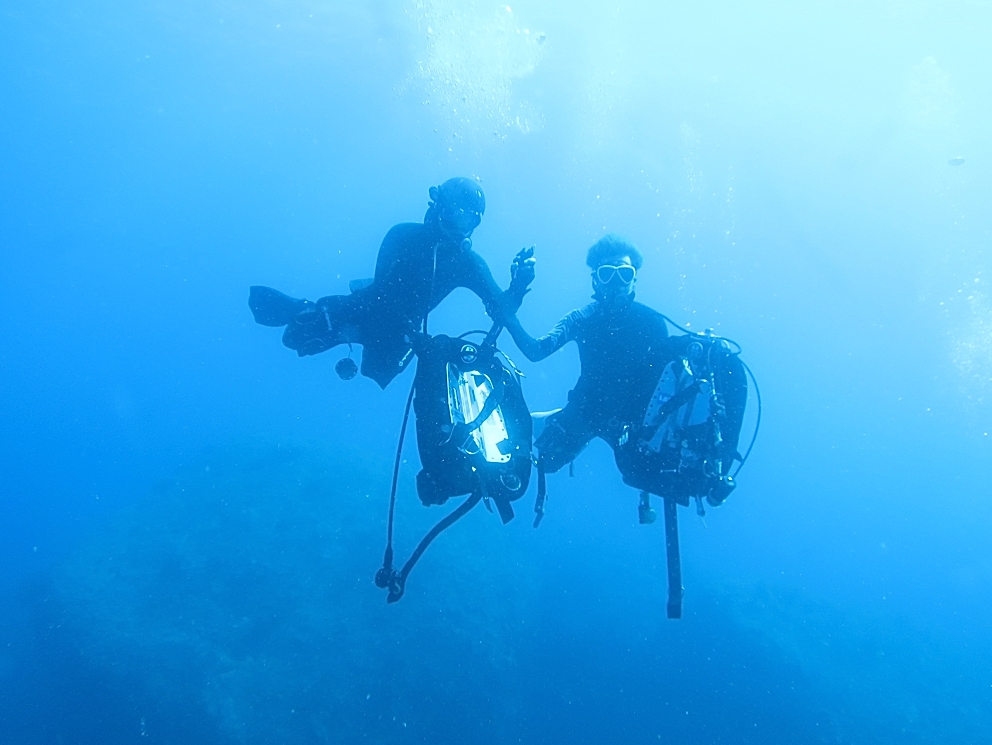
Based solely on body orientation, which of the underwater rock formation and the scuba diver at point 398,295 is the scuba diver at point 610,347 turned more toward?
the scuba diver

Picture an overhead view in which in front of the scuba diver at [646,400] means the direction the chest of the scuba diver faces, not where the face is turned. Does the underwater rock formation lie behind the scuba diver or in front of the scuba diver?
behind

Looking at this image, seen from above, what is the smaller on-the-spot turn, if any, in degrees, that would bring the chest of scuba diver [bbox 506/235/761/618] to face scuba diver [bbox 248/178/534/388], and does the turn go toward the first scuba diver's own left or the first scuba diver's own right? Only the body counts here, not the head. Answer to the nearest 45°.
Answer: approximately 90° to the first scuba diver's own right

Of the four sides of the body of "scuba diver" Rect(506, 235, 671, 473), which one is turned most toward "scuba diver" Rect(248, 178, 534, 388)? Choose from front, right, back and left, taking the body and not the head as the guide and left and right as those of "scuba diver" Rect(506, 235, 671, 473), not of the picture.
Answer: right

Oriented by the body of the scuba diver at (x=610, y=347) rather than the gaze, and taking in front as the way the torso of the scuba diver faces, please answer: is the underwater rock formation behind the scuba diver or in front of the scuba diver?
behind

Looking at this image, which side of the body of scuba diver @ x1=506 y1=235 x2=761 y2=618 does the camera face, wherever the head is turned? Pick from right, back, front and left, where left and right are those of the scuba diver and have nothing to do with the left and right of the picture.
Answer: front

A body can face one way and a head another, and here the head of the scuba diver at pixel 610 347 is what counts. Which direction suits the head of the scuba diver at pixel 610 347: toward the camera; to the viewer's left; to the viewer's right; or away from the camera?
toward the camera
